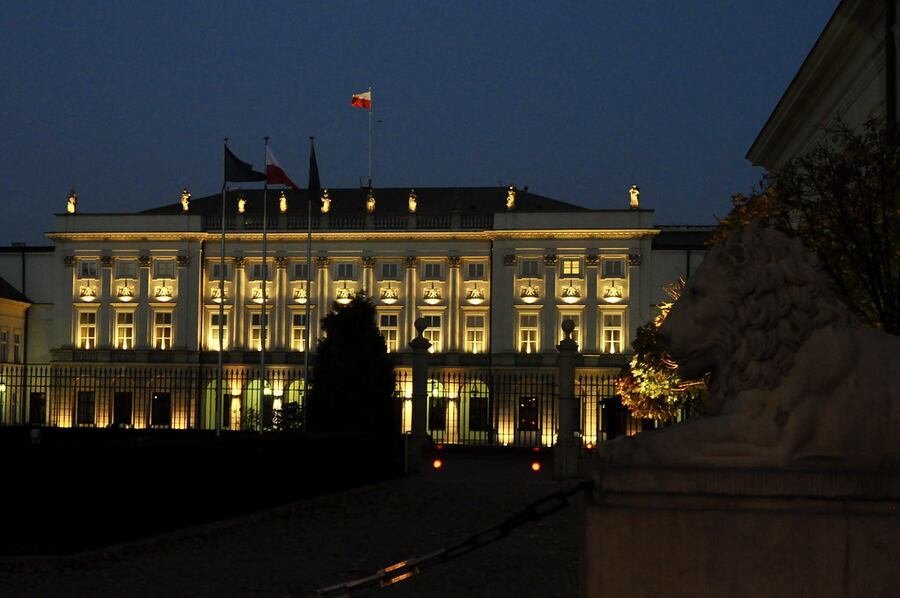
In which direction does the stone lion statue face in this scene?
to the viewer's left

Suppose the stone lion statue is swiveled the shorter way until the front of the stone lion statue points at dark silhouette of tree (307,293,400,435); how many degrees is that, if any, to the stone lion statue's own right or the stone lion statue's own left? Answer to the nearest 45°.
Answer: approximately 90° to the stone lion statue's own right

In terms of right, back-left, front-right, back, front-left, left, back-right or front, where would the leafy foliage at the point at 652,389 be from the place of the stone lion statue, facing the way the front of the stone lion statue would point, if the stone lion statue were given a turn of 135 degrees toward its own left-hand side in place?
back-left

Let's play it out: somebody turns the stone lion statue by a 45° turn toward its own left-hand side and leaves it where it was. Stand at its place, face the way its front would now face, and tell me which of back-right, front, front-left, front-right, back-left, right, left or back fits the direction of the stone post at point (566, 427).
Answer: back-right
